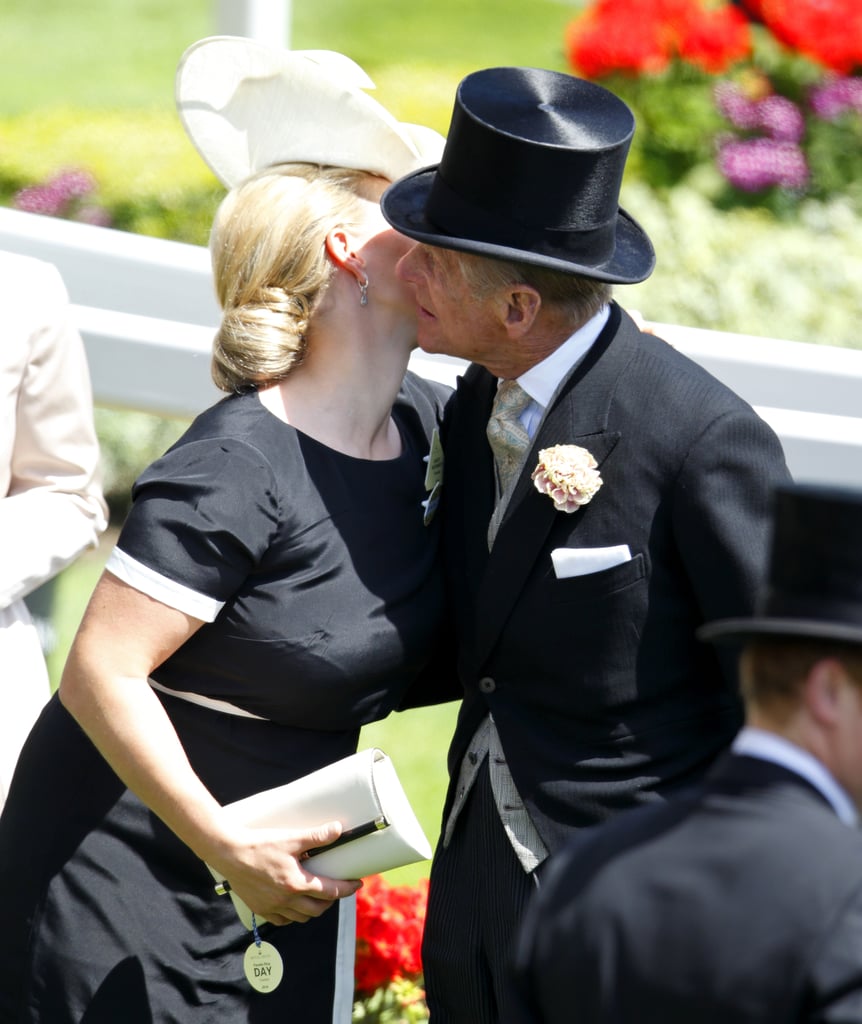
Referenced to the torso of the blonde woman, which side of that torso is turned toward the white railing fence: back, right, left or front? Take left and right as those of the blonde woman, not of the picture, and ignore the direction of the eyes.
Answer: left

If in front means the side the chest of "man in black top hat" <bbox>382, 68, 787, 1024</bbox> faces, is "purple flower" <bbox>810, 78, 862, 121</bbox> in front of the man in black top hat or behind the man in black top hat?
behind

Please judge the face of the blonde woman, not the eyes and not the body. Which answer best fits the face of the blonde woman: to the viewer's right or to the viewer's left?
to the viewer's right

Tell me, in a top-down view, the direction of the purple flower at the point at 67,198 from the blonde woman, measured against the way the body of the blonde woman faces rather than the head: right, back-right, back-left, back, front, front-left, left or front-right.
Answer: back-left

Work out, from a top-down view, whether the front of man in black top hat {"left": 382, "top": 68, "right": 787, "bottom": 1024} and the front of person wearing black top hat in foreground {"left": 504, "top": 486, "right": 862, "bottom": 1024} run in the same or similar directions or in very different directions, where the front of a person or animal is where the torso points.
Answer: very different directions

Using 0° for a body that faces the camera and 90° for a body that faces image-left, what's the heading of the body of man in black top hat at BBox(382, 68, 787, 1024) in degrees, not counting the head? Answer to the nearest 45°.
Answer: approximately 45°

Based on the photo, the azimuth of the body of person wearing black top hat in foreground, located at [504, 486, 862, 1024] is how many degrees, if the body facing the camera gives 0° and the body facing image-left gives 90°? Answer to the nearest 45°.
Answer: approximately 225°

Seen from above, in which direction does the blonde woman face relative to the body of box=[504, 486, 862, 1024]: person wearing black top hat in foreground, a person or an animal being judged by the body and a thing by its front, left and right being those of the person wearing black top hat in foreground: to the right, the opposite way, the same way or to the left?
to the right

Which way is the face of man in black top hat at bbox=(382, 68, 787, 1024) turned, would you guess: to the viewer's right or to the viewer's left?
to the viewer's left
